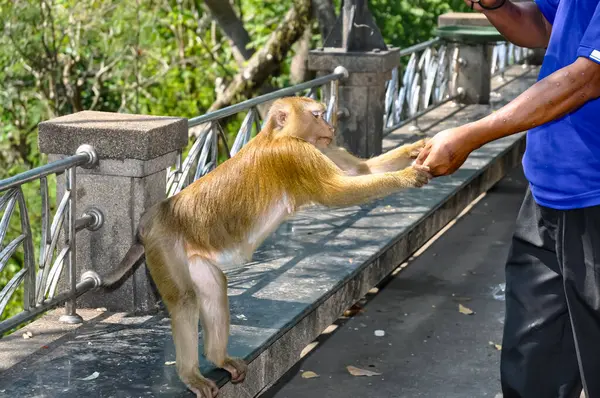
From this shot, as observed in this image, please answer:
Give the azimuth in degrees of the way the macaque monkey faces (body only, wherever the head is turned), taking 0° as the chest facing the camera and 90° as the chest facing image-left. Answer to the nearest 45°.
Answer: approximately 270°

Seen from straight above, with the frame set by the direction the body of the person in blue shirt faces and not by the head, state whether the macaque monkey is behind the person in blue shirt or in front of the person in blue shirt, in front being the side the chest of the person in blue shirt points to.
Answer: in front

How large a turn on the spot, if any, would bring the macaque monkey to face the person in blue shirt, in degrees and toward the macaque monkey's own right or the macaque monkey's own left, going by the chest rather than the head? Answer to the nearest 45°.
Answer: approximately 45° to the macaque monkey's own right

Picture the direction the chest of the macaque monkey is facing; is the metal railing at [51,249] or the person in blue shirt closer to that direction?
the person in blue shirt

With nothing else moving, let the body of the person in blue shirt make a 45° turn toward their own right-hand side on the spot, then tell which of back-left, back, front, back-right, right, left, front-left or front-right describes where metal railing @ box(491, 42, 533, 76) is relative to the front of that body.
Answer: front-right

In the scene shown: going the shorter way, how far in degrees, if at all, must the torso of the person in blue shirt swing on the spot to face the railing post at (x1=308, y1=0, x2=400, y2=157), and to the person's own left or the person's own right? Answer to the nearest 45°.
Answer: approximately 90° to the person's own right

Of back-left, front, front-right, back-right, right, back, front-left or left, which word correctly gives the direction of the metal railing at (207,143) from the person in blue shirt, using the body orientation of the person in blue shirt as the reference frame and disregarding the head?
front-right

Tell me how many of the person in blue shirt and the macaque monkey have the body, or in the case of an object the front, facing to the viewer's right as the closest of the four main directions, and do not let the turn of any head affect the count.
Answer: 1

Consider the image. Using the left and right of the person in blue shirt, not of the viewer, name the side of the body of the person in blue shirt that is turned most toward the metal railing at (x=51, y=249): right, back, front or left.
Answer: front

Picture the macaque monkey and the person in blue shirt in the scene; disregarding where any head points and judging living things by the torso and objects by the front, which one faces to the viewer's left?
the person in blue shirt

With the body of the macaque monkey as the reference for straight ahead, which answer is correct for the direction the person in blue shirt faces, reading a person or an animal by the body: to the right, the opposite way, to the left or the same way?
the opposite way

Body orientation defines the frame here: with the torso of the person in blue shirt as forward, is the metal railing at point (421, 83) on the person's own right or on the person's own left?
on the person's own right

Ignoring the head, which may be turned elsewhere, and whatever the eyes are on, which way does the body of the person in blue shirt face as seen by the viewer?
to the viewer's left
